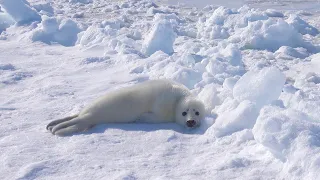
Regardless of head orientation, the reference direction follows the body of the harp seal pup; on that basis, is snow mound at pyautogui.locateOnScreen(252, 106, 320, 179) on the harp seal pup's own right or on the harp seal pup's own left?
on the harp seal pup's own right

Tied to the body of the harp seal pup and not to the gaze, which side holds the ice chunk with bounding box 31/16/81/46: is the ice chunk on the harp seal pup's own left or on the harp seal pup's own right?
on the harp seal pup's own left

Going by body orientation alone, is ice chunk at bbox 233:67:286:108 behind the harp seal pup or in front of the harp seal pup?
in front

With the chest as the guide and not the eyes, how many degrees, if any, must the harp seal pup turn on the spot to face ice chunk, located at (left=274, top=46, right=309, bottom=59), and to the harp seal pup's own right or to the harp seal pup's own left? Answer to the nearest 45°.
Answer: approximately 45° to the harp seal pup's own left

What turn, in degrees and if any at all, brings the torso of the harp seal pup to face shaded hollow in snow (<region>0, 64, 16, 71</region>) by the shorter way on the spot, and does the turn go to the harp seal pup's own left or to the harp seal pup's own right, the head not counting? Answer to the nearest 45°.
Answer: approximately 135° to the harp seal pup's own left

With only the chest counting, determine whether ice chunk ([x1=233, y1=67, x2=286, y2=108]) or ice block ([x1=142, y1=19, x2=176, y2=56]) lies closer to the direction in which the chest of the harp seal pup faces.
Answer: the ice chunk

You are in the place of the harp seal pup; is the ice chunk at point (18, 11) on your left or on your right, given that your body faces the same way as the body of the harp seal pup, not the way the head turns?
on your left

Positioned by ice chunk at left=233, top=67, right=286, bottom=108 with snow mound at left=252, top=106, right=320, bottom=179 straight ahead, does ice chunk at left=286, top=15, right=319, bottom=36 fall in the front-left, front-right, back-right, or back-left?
back-left

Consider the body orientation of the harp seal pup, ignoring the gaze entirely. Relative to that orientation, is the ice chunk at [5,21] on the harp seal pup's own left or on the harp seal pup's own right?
on the harp seal pup's own left

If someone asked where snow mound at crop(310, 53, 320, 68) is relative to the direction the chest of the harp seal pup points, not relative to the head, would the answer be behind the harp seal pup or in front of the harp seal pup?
in front

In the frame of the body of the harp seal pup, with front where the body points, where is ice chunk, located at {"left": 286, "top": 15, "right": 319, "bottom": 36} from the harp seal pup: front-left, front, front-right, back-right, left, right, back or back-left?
front-left

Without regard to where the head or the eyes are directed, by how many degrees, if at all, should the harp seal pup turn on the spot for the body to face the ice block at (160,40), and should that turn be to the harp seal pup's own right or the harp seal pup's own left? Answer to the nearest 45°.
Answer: approximately 90° to the harp seal pup's own left

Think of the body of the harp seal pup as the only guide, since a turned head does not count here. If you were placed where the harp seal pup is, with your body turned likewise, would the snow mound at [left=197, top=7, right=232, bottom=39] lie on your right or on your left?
on your left

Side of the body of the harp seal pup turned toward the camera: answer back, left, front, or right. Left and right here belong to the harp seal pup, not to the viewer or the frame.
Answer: right

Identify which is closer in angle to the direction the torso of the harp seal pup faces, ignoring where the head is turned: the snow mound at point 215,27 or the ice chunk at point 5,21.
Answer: the snow mound
